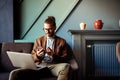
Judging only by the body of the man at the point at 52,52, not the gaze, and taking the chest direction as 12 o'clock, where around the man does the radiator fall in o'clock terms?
The radiator is roughly at 8 o'clock from the man.

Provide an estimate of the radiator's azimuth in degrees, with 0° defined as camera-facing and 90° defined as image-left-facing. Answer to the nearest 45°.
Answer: approximately 0°

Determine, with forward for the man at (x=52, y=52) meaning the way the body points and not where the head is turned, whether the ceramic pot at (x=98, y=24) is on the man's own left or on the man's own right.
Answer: on the man's own left

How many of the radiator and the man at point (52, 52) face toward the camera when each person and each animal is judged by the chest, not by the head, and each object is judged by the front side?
2

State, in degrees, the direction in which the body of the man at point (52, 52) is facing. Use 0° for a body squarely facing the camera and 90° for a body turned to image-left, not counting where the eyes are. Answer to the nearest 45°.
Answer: approximately 0°

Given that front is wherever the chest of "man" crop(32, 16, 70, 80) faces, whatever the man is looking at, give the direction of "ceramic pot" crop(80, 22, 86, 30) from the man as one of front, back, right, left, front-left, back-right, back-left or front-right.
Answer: back-left
